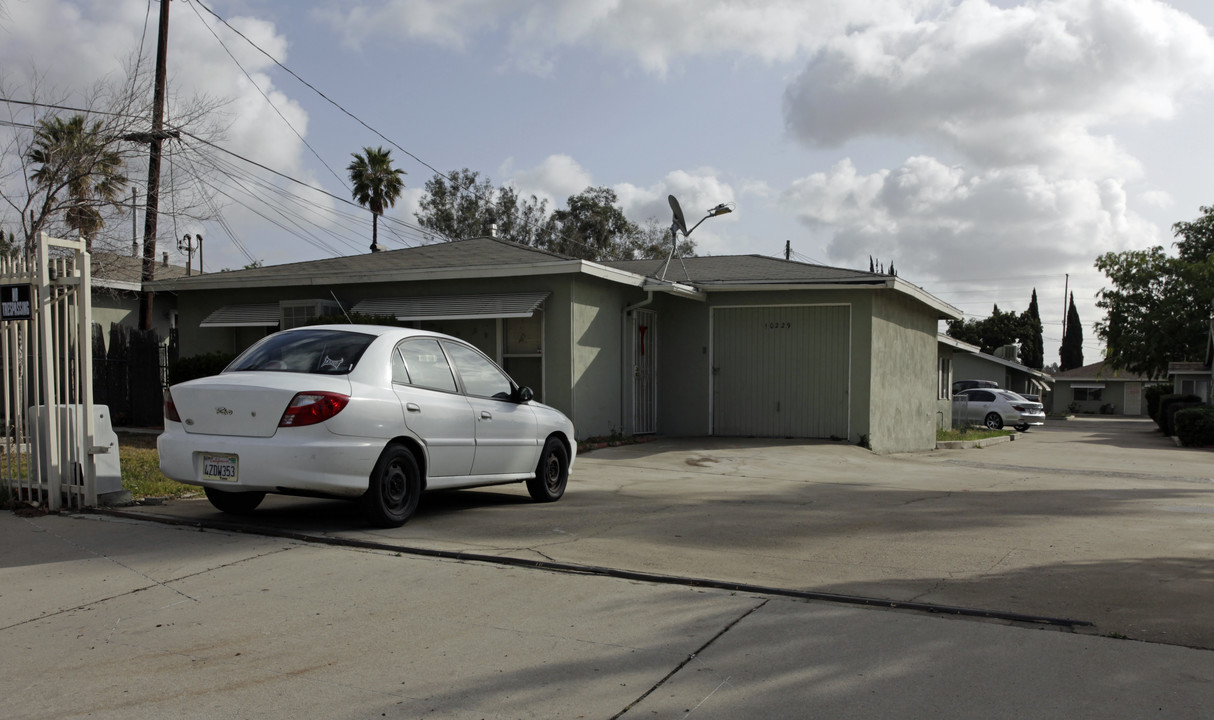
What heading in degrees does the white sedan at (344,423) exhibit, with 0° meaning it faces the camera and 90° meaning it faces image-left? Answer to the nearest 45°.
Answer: approximately 225°

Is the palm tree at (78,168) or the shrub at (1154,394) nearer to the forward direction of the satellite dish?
the shrub

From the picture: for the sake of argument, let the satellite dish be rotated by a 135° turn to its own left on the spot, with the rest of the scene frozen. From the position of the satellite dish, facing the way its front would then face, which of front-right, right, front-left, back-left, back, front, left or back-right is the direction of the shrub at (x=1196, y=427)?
right

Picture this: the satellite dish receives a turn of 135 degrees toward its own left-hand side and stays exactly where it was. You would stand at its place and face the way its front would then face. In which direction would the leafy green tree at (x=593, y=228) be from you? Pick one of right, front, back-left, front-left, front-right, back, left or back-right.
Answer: front-right

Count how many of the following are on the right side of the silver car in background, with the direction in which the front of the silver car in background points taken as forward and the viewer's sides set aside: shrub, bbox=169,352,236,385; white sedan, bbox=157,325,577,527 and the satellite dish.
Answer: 0

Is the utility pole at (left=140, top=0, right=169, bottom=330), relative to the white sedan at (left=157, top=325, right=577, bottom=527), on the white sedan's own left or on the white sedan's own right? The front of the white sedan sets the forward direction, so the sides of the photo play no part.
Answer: on the white sedan's own left

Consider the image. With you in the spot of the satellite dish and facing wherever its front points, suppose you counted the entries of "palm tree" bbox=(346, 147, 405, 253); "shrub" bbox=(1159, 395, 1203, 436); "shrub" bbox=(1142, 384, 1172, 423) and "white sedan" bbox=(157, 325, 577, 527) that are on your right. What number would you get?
1

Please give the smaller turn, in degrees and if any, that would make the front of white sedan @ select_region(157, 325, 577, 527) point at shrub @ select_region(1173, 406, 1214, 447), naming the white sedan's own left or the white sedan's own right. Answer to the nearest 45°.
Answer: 0° — it already faces it

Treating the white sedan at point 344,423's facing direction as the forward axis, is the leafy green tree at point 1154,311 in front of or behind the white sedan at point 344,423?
in front

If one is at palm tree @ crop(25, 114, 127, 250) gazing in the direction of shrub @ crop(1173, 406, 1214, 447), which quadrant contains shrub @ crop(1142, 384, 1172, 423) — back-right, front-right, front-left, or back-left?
front-left

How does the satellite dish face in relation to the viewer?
to the viewer's right

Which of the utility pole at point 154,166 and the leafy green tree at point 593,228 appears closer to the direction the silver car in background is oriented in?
the leafy green tree

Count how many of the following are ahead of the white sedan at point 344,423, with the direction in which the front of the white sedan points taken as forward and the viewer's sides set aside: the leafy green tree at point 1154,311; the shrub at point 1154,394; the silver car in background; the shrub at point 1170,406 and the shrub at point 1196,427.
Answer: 5
